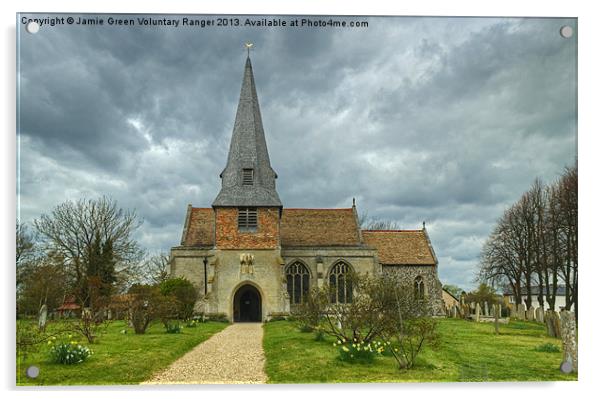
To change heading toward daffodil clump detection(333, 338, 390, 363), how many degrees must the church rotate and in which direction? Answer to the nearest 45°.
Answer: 0° — it already faces it

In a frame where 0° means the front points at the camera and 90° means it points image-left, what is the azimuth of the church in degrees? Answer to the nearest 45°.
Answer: approximately 0°

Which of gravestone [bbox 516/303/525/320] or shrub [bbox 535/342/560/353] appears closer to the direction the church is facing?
the shrub
